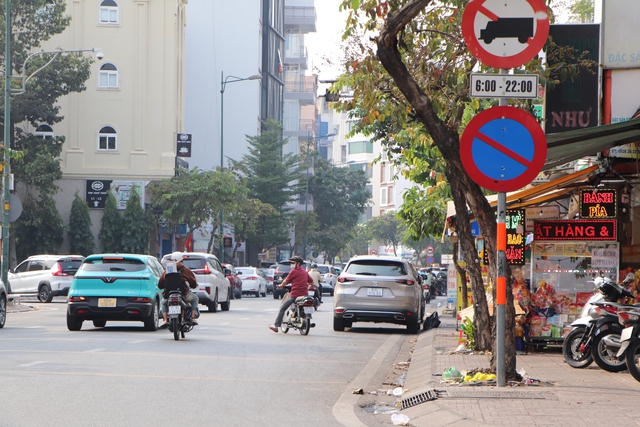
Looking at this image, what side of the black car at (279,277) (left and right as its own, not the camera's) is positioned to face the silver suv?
back

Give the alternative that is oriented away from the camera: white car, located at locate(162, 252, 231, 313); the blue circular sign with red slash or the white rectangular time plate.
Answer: the white car

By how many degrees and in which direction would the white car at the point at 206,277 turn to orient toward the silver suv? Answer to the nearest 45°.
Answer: approximately 135° to its right

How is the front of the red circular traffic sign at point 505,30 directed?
toward the camera

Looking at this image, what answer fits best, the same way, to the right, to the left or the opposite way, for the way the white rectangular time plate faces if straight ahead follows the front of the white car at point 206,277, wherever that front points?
the opposite way

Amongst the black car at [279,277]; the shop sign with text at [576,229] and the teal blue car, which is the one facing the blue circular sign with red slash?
the shop sign with text

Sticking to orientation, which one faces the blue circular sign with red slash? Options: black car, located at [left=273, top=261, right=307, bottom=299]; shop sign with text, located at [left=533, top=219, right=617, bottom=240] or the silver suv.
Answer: the shop sign with text

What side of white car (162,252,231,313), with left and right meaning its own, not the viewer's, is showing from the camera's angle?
back

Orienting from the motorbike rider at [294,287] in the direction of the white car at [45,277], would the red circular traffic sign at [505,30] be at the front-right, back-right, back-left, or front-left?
back-left

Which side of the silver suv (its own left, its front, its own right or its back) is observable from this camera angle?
back

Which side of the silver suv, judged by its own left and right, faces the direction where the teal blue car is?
left

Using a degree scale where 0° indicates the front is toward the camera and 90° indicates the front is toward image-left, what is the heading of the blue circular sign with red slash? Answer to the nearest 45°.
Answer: approximately 0°
